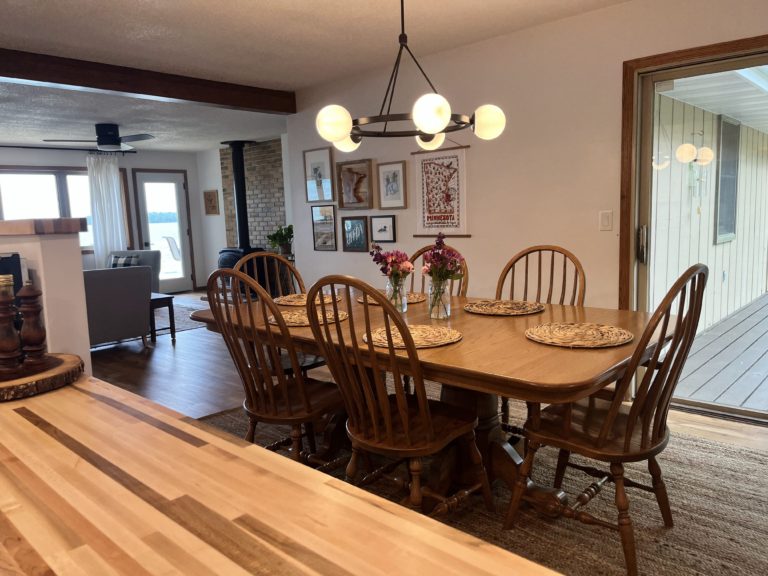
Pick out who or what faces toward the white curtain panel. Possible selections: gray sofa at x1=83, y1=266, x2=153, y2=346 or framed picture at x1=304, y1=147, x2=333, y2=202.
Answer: the gray sofa

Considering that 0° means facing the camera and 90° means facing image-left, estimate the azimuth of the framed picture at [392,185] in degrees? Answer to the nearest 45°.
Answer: approximately 45°

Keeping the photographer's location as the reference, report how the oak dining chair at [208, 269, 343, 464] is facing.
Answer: facing away from the viewer and to the right of the viewer

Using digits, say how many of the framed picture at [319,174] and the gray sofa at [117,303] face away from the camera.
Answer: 1

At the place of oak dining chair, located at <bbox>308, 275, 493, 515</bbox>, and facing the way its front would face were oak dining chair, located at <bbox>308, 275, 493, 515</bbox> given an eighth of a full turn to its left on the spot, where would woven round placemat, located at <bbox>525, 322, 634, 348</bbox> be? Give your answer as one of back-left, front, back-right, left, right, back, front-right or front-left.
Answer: right

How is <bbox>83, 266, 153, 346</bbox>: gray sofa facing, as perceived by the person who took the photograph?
facing away from the viewer

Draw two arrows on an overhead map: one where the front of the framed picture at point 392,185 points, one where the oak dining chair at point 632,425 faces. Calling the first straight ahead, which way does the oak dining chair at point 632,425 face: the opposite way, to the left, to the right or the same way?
to the right

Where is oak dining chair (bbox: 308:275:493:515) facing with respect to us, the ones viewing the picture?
facing away from the viewer and to the right of the viewer

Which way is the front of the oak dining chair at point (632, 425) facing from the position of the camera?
facing away from the viewer and to the left of the viewer

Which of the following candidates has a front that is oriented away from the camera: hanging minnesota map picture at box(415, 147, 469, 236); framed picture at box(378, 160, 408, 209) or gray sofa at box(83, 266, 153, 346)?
the gray sofa

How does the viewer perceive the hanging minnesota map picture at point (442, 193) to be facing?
facing the viewer and to the left of the viewer

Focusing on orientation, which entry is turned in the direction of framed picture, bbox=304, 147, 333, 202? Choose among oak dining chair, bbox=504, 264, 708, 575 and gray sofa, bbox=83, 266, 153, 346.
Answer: the oak dining chair

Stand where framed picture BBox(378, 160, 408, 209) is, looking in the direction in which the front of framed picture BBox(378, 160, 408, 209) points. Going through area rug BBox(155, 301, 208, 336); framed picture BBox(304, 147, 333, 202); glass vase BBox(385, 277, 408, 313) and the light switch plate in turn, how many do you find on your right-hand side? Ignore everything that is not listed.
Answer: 2

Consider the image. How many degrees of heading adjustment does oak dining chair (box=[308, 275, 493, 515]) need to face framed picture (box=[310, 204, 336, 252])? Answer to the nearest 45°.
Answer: approximately 45° to its left

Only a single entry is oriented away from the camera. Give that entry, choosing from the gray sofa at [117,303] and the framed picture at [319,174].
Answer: the gray sofa

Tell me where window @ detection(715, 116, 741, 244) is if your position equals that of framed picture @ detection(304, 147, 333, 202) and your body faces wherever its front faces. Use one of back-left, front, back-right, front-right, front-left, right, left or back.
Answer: left

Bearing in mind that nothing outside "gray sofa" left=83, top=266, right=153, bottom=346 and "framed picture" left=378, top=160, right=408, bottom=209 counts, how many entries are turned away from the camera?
1

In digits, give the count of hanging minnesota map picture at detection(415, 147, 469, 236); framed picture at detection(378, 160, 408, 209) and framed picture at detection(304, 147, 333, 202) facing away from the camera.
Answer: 0

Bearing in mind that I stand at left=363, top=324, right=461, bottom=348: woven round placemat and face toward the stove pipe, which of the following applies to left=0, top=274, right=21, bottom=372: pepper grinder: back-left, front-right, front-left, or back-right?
back-left
